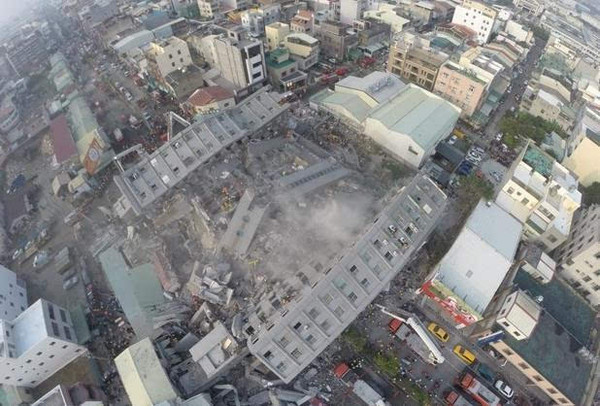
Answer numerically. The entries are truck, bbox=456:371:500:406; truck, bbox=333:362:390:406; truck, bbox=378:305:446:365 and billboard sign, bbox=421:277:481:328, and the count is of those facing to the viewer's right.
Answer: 0

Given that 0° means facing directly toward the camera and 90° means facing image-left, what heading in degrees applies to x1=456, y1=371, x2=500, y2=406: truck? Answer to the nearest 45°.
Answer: approximately 135°

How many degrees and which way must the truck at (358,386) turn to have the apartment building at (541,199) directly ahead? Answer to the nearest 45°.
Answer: approximately 90° to its right

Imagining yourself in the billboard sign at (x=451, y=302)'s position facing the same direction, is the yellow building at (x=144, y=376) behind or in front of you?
in front

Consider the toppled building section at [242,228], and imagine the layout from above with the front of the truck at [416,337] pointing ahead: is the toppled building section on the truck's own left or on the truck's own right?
on the truck's own left

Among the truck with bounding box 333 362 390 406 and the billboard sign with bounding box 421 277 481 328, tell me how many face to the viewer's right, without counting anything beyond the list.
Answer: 0

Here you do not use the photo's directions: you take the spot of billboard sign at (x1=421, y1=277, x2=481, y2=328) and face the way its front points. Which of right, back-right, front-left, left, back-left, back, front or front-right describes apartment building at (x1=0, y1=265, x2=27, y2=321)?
front

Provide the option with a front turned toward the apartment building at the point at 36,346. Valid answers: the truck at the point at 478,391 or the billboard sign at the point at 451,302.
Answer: the billboard sign

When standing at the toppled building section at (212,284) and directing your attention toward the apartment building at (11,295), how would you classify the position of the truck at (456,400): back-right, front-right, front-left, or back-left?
back-left

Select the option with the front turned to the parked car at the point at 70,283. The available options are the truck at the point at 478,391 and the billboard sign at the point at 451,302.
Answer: the billboard sign

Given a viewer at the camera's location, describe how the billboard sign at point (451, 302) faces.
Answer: facing the viewer and to the left of the viewer

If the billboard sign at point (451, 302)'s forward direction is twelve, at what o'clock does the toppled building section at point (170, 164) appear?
The toppled building section is roughly at 3 o'clock from the billboard sign.

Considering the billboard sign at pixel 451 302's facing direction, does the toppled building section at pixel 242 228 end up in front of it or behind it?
in front

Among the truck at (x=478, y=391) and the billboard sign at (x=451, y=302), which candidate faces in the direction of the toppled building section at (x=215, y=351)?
the billboard sign

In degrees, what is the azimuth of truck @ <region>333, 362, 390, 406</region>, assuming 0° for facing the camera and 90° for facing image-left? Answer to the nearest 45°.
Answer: approximately 135°

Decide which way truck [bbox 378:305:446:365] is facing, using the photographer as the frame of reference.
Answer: facing away from the viewer and to the left of the viewer
